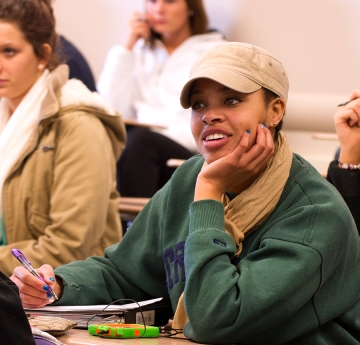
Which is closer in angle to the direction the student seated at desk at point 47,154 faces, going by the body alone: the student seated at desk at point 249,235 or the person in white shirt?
the student seated at desk

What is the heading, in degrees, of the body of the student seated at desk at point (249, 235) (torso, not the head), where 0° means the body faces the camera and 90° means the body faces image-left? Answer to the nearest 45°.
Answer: approximately 45°

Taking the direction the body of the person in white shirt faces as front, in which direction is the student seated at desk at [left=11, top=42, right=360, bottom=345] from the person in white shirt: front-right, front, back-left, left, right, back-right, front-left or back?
front-left

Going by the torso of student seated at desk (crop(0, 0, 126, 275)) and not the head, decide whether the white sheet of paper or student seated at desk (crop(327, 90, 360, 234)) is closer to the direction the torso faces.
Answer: the white sheet of paper

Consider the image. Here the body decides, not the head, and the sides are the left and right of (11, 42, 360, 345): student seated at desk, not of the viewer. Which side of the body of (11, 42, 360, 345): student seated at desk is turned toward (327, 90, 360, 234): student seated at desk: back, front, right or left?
back
